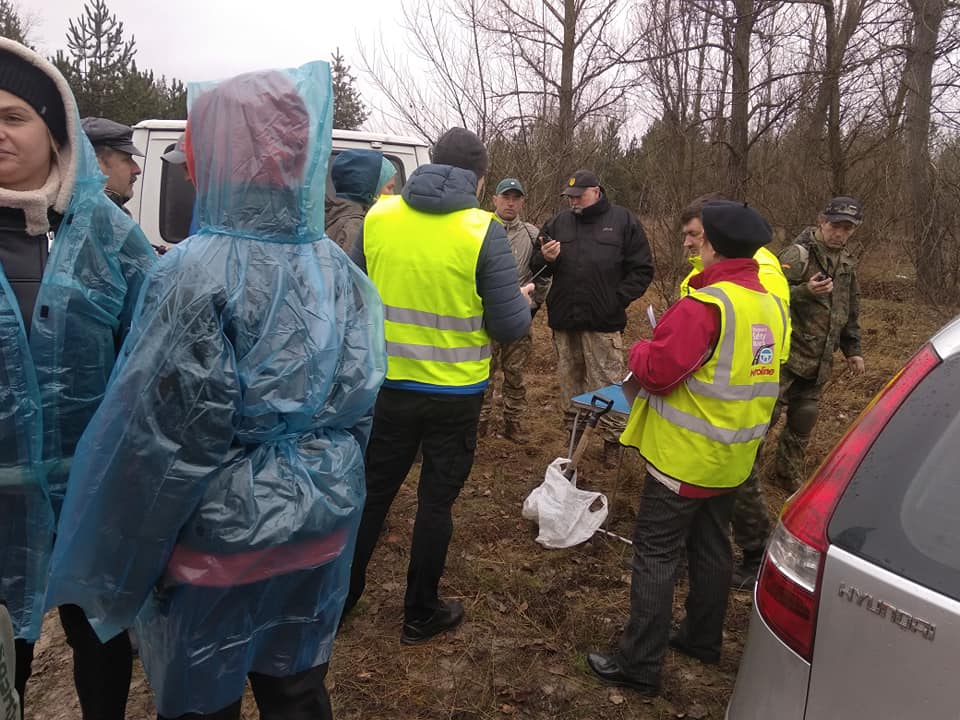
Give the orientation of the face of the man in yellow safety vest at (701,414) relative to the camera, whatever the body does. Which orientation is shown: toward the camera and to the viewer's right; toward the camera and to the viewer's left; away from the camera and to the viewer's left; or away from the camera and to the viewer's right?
away from the camera and to the viewer's left

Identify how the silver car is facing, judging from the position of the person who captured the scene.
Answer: facing away from the viewer and to the right of the viewer

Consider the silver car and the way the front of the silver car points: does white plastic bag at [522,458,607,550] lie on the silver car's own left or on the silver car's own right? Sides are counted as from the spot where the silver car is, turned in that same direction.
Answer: on the silver car's own left

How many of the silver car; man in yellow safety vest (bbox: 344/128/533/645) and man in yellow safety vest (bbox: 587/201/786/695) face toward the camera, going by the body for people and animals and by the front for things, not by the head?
0

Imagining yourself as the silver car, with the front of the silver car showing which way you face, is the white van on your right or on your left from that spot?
on your left

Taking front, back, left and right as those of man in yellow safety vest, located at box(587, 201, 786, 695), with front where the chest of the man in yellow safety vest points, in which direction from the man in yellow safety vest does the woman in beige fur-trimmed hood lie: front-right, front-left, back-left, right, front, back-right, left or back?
left

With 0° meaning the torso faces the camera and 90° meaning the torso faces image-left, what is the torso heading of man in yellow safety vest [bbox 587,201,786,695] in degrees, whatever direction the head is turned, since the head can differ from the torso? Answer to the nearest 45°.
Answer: approximately 135°

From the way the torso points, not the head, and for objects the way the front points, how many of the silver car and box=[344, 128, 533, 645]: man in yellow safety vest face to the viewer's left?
0

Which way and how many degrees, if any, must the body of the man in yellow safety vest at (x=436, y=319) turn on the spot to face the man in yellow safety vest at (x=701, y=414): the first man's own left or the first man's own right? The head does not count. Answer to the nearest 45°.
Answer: approximately 45° to the first man's own right

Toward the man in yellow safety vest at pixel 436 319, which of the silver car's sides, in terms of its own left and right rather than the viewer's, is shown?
left

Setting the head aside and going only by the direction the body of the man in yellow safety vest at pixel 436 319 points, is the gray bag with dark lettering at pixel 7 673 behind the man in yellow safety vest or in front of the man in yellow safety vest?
behind

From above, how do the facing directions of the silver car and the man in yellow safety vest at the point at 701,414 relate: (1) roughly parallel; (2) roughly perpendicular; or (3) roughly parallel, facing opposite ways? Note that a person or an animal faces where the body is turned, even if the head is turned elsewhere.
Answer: roughly perpendicular

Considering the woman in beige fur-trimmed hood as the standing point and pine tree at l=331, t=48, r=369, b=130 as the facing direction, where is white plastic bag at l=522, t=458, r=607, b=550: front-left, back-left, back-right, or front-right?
front-right

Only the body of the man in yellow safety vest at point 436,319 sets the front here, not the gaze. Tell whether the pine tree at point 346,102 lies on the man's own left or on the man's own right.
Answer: on the man's own left
